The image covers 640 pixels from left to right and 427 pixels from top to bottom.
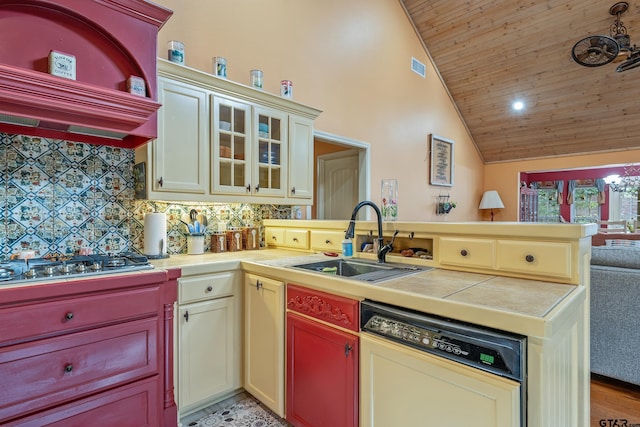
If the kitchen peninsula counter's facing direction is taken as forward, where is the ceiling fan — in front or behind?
behind

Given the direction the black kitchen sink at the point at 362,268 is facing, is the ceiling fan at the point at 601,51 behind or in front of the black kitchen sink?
behind

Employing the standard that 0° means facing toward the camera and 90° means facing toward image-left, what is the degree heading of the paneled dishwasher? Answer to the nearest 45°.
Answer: approximately 45°

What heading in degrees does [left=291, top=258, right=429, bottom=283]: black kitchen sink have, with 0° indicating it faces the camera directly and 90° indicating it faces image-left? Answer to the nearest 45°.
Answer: approximately 45°

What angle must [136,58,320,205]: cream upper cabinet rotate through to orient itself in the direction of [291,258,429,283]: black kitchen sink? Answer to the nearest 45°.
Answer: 0° — it already faces it
